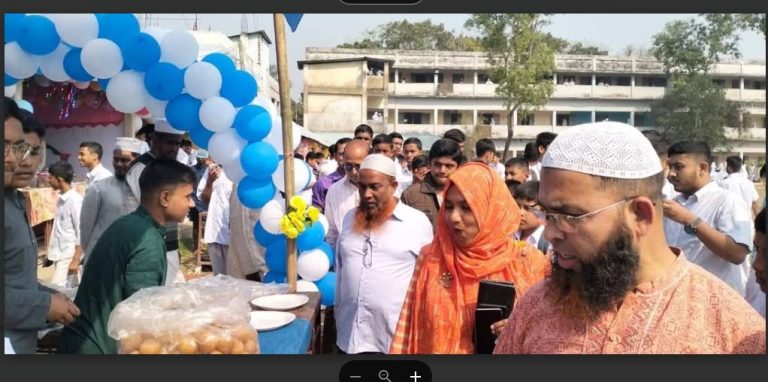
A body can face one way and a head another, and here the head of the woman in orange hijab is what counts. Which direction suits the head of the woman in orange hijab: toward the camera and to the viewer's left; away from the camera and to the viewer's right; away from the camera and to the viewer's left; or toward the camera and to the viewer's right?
toward the camera and to the viewer's left

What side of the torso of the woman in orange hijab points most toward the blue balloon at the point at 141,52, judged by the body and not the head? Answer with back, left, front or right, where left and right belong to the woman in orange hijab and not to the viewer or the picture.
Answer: right

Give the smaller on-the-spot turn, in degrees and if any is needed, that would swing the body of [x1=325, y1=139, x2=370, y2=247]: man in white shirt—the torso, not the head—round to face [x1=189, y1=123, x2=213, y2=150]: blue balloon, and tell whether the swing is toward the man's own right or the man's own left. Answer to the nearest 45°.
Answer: approximately 90° to the man's own right

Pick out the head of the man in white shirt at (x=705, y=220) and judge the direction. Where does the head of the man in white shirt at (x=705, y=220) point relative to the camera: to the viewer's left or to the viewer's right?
to the viewer's left

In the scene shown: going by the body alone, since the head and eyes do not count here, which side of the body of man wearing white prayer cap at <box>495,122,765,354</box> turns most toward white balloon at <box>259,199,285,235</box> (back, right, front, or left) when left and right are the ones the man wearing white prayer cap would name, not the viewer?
right

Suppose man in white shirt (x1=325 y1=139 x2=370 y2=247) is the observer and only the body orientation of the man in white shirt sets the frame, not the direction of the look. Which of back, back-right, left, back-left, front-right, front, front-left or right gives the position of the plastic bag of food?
front-right

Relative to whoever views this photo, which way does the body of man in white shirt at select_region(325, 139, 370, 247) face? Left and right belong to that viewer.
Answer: facing the viewer and to the right of the viewer

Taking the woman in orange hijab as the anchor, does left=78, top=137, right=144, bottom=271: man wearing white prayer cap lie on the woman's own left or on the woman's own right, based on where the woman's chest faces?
on the woman's own right

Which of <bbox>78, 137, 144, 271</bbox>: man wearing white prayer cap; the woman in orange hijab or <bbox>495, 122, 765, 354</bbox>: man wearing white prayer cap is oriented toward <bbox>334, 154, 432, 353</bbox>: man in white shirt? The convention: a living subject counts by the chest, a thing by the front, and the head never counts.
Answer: <bbox>78, 137, 144, 271</bbox>: man wearing white prayer cap

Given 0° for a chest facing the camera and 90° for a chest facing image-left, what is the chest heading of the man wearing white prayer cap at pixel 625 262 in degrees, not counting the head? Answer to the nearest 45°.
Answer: approximately 45°

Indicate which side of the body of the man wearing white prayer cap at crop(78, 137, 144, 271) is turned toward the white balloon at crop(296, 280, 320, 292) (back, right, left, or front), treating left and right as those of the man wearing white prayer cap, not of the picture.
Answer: front
